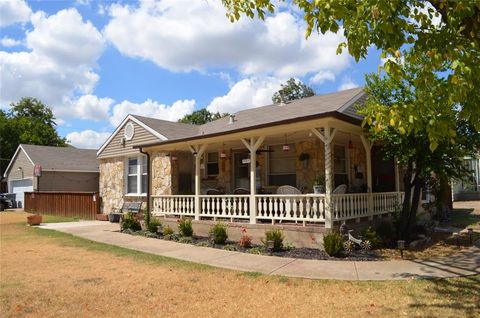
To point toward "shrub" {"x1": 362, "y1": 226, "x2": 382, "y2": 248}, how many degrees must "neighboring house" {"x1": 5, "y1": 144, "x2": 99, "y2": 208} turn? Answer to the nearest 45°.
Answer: approximately 45° to its left

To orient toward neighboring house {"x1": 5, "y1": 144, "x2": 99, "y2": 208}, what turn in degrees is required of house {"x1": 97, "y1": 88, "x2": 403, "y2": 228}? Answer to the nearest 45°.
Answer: approximately 90° to its right

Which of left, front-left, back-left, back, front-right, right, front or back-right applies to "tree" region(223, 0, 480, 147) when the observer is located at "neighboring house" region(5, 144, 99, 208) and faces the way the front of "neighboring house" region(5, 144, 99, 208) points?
front-left

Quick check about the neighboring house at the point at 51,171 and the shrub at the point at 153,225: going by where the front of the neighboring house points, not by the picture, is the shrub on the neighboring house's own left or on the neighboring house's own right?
on the neighboring house's own left

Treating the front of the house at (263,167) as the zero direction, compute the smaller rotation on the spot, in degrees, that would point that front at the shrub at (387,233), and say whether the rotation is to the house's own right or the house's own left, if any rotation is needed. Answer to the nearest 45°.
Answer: approximately 90° to the house's own left

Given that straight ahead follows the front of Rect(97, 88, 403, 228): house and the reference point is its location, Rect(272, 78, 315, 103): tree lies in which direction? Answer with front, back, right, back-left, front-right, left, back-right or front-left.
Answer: back-right

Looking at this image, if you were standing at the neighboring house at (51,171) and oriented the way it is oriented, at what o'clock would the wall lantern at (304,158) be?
The wall lantern is roughly at 10 o'clock from the neighboring house.

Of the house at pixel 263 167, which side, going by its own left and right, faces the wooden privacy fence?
right

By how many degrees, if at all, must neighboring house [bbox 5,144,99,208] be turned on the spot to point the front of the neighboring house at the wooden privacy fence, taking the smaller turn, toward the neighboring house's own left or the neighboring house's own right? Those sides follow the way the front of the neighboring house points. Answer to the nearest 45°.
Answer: approximately 45° to the neighboring house's own left

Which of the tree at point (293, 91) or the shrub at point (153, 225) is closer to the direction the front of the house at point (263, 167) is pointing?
the shrub

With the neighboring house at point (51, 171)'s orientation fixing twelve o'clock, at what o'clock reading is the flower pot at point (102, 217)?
The flower pot is roughly at 10 o'clock from the neighboring house.

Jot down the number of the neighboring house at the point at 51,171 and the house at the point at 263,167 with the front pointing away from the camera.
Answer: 0

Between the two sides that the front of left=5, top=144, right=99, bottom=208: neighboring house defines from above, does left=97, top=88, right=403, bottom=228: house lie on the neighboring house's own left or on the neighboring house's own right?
on the neighboring house's own left

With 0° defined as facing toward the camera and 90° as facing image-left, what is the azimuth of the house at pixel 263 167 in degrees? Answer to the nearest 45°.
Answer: approximately 45°

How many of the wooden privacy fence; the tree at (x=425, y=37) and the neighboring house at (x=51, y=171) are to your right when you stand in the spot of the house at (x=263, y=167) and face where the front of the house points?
2

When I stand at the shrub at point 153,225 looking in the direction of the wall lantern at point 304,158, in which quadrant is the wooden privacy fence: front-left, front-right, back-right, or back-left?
back-left

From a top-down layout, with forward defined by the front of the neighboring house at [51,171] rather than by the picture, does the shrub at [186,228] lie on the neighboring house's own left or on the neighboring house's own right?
on the neighboring house's own left
